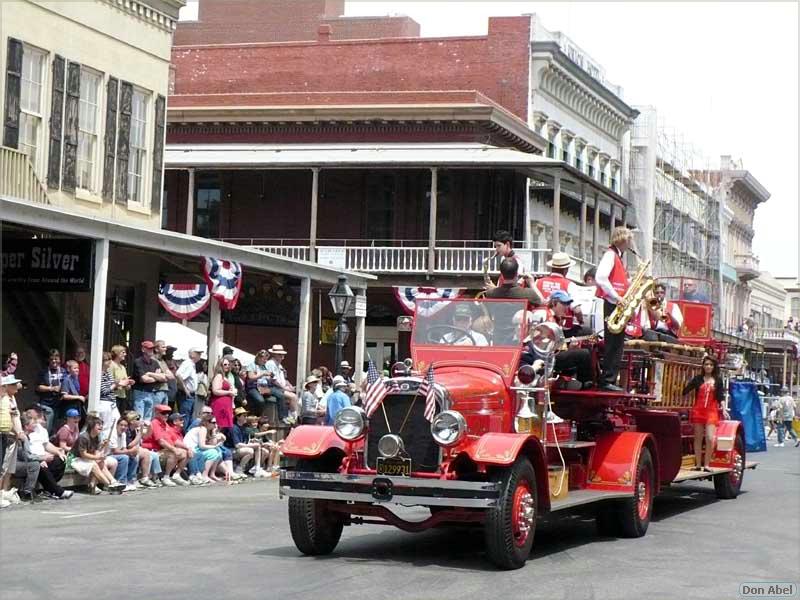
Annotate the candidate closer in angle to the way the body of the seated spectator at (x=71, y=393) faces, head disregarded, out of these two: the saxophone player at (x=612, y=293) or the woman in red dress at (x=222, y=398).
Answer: the saxophone player

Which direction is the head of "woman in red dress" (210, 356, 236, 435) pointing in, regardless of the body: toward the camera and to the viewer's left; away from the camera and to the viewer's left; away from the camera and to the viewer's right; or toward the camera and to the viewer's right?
toward the camera and to the viewer's right

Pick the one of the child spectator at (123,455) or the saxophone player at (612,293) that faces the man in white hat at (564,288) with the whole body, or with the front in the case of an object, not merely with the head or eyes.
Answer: the child spectator

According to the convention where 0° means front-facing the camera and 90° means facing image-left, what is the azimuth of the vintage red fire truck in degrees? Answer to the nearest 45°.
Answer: approximately 45°

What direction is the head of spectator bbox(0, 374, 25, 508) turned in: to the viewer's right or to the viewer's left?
to the viewer's right

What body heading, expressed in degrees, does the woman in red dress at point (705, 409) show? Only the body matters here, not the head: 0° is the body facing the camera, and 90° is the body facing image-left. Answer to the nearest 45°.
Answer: approximately 0°

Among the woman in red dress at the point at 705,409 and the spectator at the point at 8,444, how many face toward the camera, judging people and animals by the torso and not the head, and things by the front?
1

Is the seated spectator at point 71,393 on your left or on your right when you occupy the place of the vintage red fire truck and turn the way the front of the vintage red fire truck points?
on your right

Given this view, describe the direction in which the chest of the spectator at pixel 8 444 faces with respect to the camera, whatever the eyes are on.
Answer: to the viewer's right
